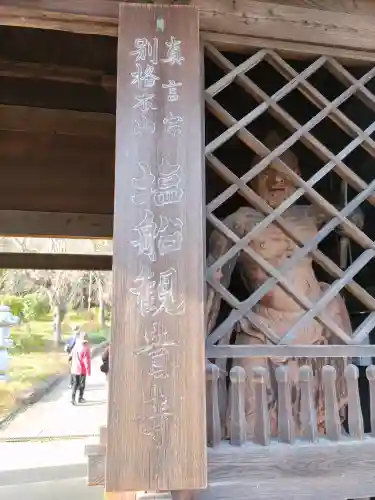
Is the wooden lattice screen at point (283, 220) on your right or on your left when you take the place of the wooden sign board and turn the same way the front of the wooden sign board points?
on your left

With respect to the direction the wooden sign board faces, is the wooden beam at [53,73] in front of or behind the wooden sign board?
behind

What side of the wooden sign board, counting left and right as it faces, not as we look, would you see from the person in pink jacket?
back

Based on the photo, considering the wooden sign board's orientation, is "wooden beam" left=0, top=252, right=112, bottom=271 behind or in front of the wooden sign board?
behind

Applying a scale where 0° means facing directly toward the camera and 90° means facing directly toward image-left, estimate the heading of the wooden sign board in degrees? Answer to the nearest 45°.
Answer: approximately 0°

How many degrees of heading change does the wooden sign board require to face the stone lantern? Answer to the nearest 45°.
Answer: approximately 180°

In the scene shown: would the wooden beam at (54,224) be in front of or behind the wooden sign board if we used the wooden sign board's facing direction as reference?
behind
